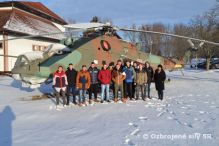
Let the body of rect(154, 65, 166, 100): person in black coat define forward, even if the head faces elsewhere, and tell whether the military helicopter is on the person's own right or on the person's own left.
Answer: on the person's own right

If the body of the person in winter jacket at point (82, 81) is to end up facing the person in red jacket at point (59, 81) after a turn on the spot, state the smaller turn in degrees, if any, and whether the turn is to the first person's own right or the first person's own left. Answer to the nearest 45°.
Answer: approximately 90° to the first person's own right

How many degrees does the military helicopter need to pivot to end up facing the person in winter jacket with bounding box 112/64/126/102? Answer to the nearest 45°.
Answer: approximately 90° to its left

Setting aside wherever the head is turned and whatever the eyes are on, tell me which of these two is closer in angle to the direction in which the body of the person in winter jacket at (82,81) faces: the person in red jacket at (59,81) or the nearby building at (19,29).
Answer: the person in red jacket

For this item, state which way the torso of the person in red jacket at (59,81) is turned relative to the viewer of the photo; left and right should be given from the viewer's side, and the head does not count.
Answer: facing the viewer

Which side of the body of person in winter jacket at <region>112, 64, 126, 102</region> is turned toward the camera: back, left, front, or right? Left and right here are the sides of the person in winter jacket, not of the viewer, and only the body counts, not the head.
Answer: front

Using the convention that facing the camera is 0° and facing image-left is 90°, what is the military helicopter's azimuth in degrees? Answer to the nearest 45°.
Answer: approximately 45°

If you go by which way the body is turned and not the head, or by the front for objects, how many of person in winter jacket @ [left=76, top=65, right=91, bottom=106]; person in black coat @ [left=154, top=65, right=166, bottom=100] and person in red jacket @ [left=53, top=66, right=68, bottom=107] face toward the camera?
3

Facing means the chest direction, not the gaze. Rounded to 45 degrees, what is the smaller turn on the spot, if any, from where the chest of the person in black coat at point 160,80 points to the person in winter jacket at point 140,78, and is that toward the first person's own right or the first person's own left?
approximately 90° to the first person's own right

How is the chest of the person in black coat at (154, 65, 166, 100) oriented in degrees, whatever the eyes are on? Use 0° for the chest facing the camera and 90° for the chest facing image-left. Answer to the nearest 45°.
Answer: approximately 0°

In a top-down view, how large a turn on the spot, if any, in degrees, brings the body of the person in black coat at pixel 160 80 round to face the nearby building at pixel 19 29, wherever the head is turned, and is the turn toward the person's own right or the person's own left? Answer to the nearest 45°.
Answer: approximately 135° to the person's own right
